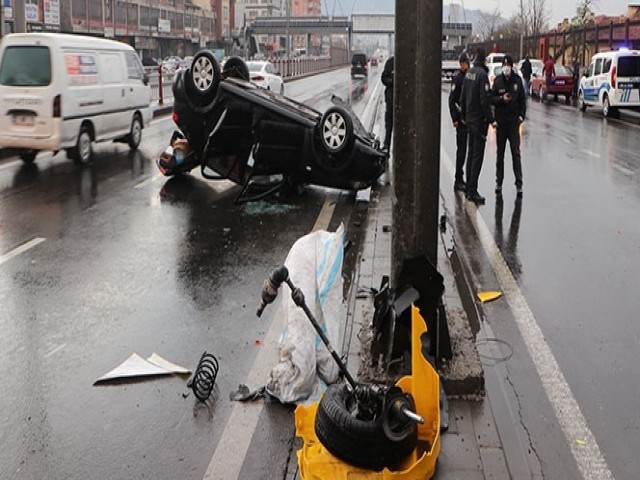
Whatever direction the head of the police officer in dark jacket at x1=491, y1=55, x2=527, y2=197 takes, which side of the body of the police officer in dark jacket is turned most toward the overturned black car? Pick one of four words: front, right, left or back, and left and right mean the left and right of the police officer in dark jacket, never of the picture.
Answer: right

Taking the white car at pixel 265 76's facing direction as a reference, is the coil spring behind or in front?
behind

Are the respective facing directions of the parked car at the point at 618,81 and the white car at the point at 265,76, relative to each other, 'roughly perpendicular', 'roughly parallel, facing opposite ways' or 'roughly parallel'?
roughly parallel

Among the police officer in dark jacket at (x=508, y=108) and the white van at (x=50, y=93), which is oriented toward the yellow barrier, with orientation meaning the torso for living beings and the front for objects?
the police officer in dark jacket

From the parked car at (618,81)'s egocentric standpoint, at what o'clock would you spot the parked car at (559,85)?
the parked car at (559,85) is roughly at 1 o'clock from the parked car at (618,81).
